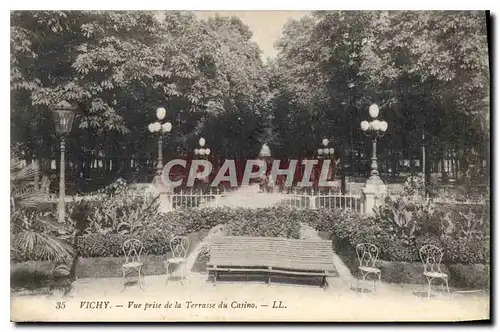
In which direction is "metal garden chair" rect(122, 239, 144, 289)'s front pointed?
toward the camera

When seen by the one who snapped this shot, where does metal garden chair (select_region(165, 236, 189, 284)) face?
facing the viewer and to the left of the viewer

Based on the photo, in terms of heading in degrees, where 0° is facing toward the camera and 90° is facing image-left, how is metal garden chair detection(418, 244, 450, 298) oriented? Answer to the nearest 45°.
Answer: approximately 315°

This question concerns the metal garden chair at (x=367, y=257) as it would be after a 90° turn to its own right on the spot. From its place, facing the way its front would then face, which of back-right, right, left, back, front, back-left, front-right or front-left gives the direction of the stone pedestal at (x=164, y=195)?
front-right

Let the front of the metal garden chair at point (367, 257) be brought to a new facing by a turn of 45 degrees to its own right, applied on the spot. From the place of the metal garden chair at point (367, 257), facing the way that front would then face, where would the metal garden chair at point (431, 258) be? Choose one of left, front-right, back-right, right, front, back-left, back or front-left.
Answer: left

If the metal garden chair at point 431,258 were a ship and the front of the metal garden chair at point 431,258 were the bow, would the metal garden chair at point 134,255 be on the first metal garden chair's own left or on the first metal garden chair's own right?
on the first metal garden chair's own right

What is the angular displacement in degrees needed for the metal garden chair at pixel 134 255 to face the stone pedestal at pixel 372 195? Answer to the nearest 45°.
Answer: approximately 90° to its left

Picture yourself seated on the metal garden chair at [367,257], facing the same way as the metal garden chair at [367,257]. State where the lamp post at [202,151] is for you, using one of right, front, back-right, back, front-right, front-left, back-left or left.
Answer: back-right

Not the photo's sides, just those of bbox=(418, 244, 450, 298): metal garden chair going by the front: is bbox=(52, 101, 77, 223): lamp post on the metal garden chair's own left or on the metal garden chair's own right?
on the metal garden chair's own right

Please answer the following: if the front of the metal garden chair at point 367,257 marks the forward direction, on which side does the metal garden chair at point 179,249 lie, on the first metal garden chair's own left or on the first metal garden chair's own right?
on the first metal garden chair's own right
